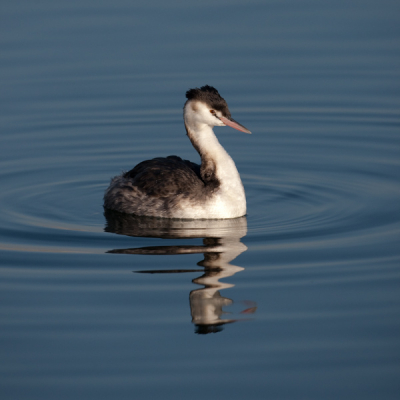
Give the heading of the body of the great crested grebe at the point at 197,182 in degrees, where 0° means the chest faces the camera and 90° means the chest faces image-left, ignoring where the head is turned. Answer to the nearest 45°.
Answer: approximately 270°
